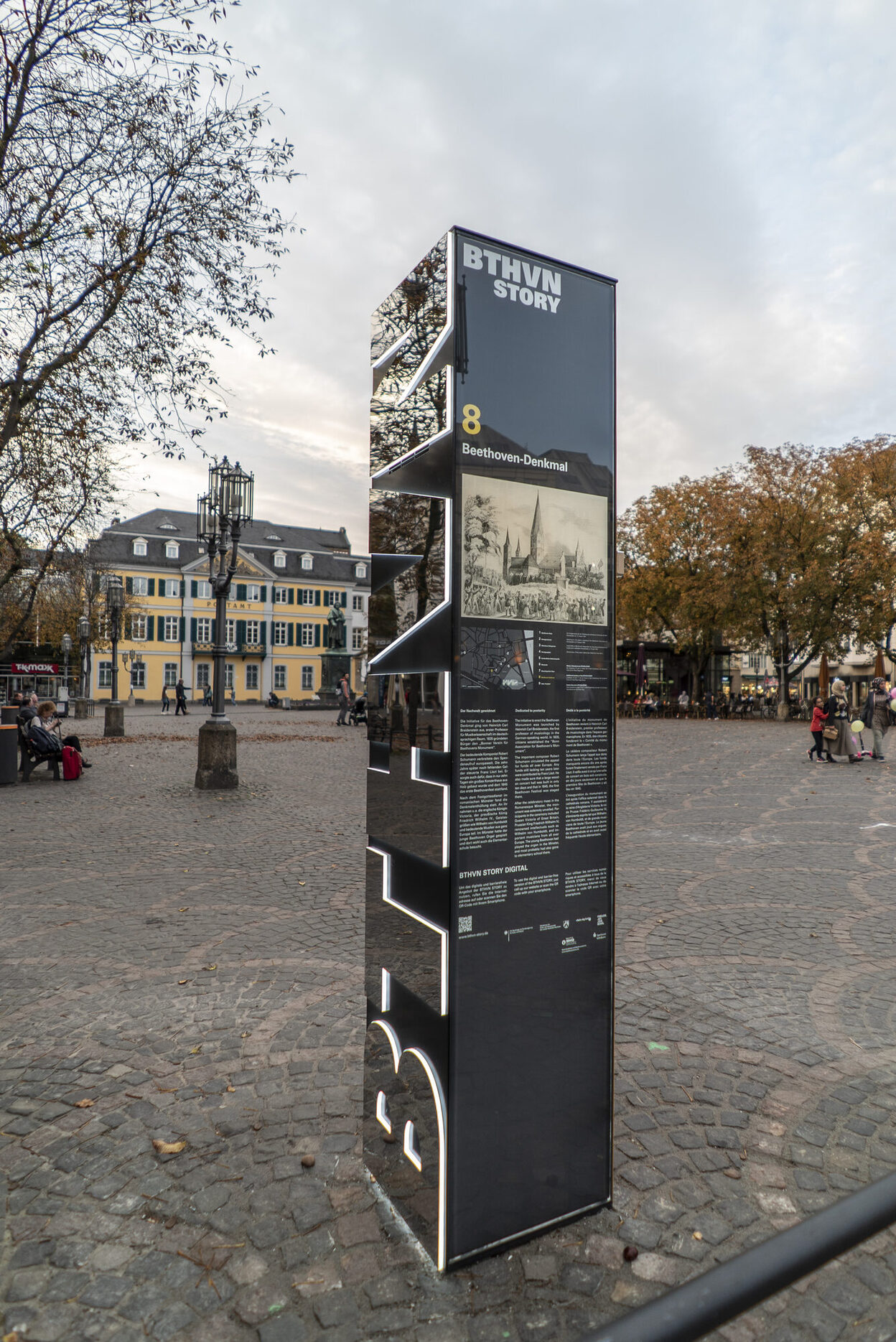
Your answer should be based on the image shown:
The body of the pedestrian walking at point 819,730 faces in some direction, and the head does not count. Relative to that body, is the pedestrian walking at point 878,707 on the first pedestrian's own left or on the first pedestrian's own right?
on the first pedestrian's own left

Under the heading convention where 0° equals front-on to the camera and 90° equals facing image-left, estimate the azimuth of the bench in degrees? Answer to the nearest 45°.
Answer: approximately 270°

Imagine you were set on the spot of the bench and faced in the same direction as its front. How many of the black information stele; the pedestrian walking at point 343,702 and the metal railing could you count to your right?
2

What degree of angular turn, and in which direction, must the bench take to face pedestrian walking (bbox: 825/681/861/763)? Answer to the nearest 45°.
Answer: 0° — it already faces them

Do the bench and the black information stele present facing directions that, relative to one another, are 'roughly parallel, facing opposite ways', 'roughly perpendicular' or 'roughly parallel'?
roughly perpendicular

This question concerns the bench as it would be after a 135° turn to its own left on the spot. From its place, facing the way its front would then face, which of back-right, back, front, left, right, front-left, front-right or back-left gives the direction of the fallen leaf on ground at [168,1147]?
back-left
